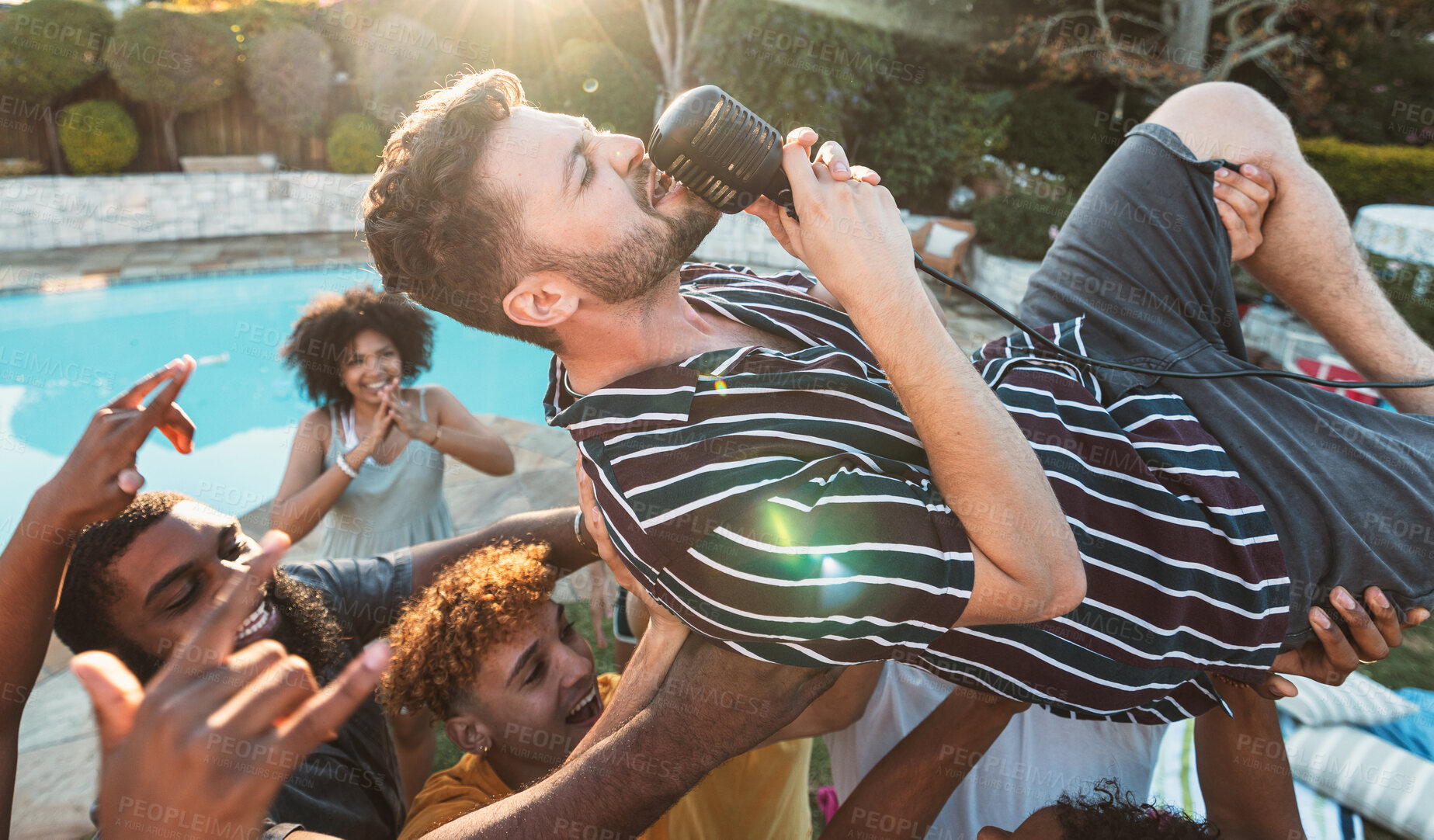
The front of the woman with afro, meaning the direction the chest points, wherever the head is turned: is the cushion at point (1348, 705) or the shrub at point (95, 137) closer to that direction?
the cushion

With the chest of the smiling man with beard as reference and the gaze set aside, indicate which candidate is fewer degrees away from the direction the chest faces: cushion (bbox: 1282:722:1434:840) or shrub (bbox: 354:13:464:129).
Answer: the cushion

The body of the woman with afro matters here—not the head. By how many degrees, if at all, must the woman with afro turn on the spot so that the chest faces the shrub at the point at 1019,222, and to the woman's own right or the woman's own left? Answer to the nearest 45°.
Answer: approximately 135° to the woman's own left

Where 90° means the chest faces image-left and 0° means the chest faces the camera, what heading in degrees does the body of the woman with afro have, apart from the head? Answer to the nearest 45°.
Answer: approximately 0°

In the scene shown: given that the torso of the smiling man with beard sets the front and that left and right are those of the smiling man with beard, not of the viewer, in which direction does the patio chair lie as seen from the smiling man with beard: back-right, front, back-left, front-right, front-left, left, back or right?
left

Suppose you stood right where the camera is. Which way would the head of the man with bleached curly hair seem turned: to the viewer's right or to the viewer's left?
to the viewer's right

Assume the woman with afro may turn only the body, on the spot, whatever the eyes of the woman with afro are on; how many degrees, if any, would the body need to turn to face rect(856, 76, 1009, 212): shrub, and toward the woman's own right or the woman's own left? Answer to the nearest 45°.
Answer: approximately 135° to the woman's own left

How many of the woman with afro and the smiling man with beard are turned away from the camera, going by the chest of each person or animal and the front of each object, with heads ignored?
0

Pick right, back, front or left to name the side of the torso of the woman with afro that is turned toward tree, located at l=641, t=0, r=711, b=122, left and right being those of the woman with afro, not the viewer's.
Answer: back

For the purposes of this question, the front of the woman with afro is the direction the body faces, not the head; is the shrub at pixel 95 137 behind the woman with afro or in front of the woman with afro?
behind

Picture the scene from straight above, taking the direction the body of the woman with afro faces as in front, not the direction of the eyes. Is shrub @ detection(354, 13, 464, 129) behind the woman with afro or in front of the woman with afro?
behind

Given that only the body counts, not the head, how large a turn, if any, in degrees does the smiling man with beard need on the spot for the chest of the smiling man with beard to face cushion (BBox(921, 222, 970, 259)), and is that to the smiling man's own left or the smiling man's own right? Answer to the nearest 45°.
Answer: approximately 90° to the smiling man's own left

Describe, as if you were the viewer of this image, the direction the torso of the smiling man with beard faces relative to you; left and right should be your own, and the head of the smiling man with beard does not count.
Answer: facing the viewer and to the right of the viewer

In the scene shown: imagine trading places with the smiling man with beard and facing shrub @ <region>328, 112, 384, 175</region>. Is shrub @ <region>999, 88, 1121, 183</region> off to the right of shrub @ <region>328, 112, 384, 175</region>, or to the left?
right

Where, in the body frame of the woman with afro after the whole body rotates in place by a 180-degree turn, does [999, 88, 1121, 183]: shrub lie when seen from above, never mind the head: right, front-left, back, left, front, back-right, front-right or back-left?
front-right

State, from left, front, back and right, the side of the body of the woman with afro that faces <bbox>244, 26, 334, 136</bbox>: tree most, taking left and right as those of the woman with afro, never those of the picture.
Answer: back

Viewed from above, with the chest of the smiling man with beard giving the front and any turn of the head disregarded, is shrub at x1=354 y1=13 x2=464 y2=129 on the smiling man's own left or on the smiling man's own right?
on the smiling man's own left
